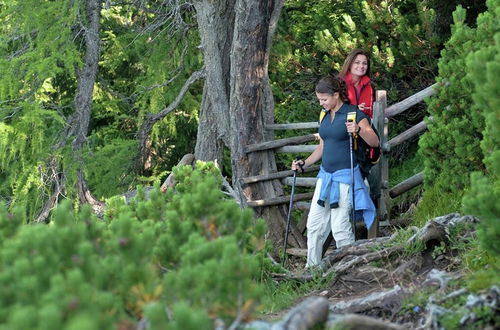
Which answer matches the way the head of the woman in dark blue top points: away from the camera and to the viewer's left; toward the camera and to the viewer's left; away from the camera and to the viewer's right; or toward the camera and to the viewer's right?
toward the camera and to the viewer's left

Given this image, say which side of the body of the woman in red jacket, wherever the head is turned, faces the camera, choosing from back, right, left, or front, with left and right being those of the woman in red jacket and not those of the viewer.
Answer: front

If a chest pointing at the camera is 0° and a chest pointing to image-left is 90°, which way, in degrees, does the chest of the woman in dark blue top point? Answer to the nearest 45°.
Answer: approximately 45°

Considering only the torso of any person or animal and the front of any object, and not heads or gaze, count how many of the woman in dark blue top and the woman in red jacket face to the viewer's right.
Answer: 0

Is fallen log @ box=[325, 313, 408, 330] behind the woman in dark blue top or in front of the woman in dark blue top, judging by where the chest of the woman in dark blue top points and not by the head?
in front

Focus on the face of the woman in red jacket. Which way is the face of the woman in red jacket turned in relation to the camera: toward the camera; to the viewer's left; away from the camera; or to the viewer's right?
toward the camera

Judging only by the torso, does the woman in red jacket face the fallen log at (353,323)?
yes
